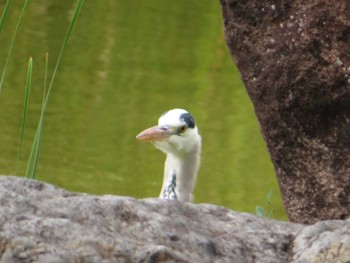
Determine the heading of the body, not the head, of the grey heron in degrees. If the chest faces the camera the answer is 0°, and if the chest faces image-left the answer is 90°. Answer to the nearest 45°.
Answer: approximately 45°
